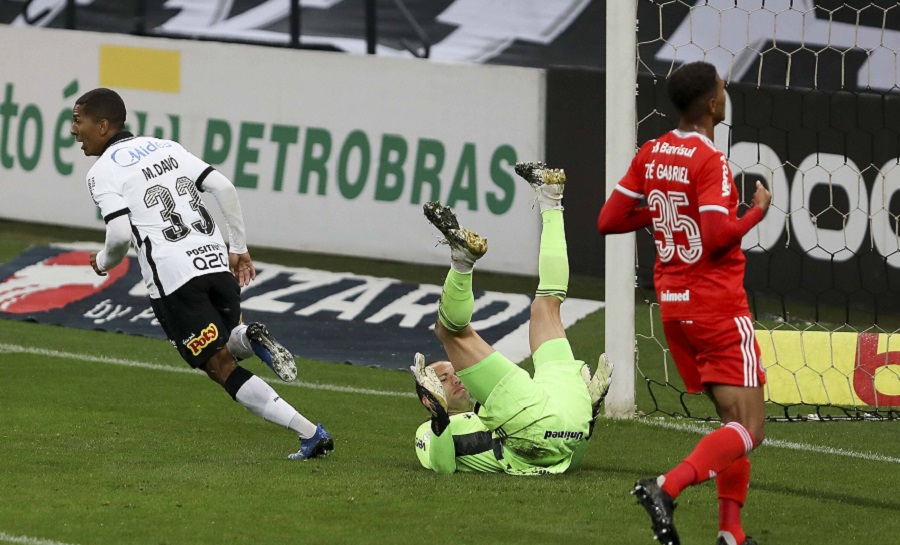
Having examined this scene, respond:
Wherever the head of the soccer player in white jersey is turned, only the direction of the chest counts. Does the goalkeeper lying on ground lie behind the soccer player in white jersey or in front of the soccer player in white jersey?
behind

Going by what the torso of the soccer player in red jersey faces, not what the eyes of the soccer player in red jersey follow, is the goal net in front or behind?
in front

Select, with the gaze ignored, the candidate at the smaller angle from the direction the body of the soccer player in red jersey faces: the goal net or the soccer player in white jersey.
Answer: the goal net

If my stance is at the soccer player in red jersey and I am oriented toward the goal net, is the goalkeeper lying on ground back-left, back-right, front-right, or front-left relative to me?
front-left

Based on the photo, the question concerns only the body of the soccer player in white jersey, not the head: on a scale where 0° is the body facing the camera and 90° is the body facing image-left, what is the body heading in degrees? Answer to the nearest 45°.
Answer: approximately 135°

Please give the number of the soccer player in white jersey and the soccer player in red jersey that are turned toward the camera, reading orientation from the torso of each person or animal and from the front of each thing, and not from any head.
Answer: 0

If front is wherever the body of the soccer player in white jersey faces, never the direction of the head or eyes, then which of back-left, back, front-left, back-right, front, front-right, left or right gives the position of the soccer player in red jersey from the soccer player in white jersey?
back

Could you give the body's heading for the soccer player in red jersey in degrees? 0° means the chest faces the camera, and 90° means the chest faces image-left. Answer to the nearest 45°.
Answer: approximately 225°

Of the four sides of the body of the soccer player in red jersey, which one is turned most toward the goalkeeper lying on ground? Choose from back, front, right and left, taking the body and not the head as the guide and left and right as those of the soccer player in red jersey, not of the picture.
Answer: left

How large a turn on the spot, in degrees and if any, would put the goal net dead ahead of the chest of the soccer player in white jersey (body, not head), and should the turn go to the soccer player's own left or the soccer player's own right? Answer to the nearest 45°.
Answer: approximately 90° to the soccer player's own right
